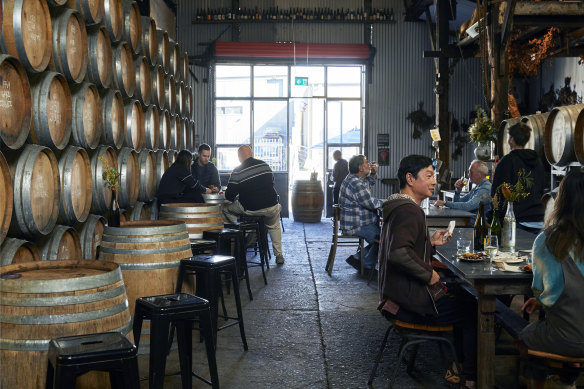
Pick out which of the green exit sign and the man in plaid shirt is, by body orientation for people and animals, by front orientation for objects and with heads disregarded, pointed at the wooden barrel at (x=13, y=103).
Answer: the green exit sign

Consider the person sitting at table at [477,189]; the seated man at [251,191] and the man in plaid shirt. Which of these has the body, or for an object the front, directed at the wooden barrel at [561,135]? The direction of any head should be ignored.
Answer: the man in plaid shirt

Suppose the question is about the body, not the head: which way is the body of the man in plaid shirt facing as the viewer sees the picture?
to the viewer's right

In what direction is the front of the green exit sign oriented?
toward the camera

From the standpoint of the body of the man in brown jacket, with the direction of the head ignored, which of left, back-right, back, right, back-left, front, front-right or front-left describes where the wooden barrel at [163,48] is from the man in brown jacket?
back-left

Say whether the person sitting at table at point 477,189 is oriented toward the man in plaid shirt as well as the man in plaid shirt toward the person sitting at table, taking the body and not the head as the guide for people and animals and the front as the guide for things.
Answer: yes

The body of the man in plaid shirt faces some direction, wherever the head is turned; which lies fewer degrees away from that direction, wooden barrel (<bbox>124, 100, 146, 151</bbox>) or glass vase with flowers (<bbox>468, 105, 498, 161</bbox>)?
the glass vase with flowers

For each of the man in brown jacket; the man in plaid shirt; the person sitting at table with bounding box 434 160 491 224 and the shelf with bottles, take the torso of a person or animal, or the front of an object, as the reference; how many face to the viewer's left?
1

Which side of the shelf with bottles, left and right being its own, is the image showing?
front

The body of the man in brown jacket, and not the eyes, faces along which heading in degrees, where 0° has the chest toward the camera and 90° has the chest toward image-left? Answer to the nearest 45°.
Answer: approximately 270°

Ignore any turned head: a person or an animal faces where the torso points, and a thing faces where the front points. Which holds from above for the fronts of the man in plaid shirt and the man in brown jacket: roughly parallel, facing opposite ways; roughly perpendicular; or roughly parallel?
roughly parallel

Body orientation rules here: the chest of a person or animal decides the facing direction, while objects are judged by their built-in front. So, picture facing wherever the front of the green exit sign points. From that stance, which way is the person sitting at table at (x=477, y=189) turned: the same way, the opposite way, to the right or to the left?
to the right

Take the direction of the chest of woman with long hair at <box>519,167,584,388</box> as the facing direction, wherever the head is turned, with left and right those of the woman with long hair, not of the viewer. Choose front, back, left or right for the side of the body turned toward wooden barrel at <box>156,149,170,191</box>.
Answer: front
